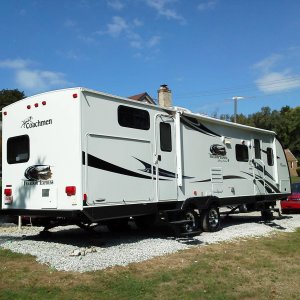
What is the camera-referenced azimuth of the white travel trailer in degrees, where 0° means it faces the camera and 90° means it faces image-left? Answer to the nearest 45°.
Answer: approximately 225°
